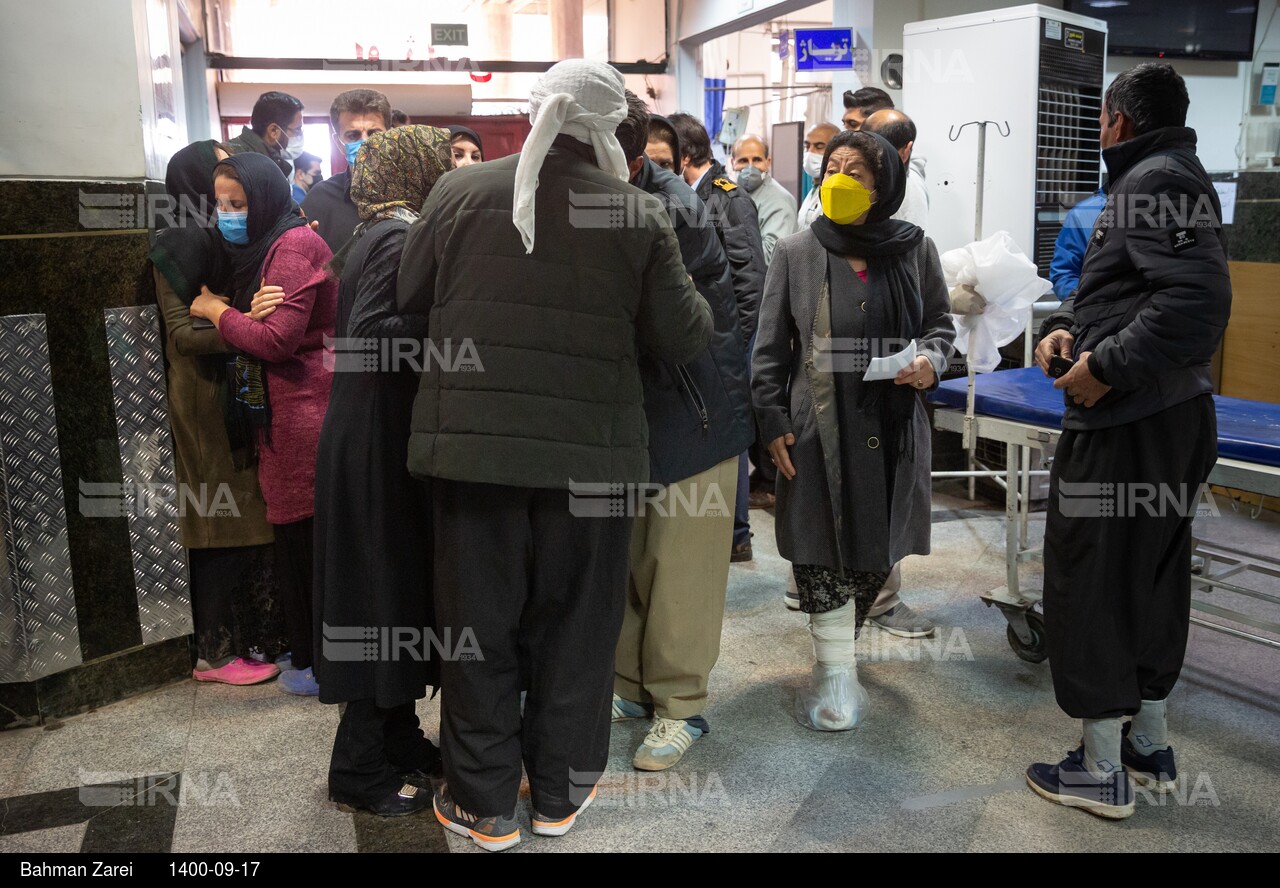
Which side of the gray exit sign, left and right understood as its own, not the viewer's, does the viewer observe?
front

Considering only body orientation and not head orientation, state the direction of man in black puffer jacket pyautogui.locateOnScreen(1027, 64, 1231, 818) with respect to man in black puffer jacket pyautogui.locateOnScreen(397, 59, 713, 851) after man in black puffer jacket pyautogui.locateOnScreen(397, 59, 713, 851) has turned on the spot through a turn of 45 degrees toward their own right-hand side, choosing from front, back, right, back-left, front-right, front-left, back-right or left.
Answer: front-right

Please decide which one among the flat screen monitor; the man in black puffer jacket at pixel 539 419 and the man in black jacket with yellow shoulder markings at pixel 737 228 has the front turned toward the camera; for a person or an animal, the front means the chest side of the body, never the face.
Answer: the flat screen monitor

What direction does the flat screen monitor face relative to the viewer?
toward the camera

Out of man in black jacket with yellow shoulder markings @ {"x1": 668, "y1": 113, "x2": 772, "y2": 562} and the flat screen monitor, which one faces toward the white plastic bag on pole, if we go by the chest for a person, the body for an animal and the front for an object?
the flat screen monitor

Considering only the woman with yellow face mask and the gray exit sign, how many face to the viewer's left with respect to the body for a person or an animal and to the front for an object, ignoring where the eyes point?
0

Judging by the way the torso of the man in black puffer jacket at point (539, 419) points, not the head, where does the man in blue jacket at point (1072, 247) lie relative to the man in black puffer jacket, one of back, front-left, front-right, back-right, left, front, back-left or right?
front-right

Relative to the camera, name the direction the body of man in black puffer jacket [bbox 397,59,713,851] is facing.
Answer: away from the camera

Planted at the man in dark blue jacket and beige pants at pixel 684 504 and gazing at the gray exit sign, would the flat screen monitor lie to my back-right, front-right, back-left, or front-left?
front-right
